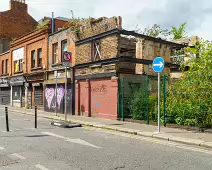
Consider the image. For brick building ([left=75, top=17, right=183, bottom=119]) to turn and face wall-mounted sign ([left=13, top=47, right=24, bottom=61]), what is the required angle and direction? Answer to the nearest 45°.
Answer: approximately 90° to its right

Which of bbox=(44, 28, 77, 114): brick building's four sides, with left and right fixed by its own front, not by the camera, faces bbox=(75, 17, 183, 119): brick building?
left

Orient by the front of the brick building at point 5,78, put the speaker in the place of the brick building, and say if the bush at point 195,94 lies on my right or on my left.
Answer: on my left

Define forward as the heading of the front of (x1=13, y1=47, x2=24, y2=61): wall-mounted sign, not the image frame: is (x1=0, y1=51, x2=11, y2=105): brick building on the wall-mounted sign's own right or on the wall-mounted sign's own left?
on the wall-mounted sign's own right

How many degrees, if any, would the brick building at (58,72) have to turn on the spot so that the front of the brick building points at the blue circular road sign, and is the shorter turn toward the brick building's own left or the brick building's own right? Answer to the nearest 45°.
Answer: approximately 45° to the brick building's own left

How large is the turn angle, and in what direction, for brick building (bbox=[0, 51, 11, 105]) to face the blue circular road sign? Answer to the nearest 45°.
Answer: approximately 45° to its left
